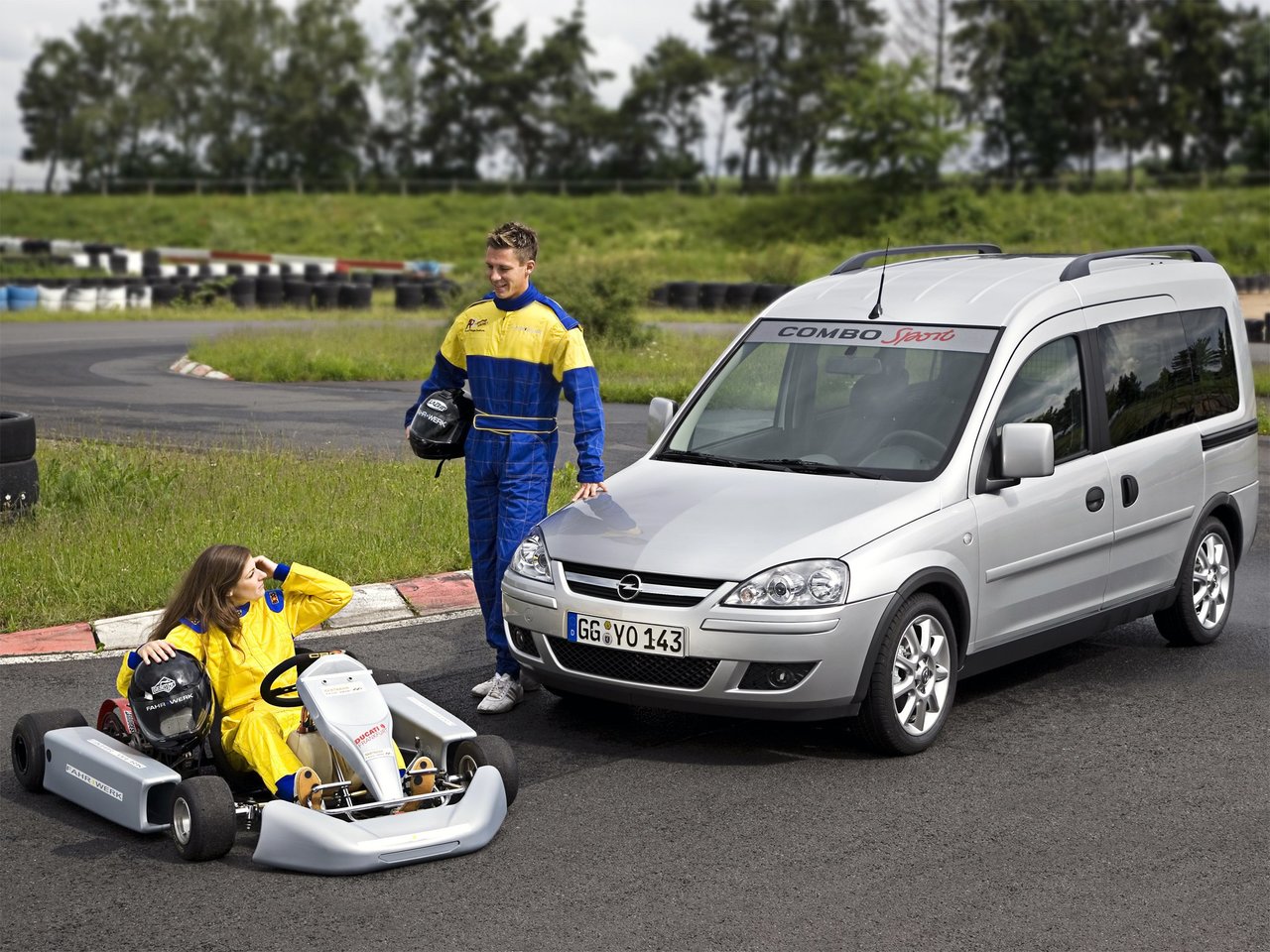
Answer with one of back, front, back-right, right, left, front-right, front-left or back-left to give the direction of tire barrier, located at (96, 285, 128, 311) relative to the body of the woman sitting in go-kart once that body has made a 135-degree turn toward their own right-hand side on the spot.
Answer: right

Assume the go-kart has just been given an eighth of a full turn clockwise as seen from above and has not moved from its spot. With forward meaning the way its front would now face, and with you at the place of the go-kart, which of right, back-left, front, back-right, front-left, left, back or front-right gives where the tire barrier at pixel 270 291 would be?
back

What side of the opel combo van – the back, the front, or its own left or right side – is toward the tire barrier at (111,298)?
right

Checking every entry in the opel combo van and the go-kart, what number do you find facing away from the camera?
0

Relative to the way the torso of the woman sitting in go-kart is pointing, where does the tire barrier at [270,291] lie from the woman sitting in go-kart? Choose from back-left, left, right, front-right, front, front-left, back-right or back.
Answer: back-left

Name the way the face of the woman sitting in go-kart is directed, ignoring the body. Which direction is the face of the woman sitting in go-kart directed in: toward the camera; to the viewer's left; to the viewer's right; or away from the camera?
to the viewer's right

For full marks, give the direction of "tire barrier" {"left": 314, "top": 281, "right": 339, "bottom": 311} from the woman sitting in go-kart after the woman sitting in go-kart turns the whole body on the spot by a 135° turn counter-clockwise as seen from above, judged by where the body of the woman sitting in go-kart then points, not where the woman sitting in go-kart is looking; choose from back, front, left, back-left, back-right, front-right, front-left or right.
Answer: front

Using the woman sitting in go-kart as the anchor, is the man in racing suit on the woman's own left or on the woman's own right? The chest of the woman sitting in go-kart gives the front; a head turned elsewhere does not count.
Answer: on the woman's own left

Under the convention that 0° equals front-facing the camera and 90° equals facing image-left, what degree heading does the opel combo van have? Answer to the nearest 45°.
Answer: approximately 45°

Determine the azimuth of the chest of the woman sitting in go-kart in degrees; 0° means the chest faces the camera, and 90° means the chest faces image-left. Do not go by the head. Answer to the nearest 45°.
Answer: approximately 315°

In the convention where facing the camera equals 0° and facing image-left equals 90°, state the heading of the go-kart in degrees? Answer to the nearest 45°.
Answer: approximately 315°

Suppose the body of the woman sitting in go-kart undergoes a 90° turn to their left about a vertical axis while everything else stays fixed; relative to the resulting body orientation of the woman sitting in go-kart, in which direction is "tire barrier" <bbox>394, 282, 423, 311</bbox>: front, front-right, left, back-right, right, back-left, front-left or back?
front-left

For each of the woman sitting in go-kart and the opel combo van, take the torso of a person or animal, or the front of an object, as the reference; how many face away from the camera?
0

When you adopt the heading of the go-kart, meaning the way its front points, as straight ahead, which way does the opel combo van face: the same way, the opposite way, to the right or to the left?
to the right

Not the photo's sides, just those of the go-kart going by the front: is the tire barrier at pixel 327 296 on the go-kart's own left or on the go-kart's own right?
on the go-kart's own left

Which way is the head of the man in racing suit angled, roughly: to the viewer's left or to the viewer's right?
to the viewer's left
